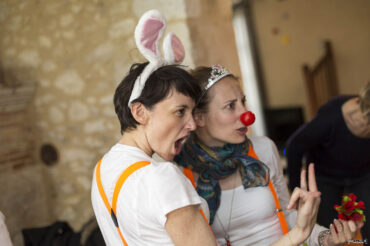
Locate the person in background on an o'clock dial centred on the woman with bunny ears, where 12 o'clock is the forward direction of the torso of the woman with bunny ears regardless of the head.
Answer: The person in background is roughly at 12 o'clock from the woman with bunny ears.
